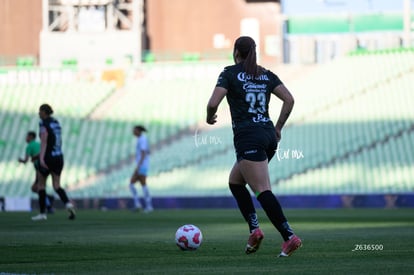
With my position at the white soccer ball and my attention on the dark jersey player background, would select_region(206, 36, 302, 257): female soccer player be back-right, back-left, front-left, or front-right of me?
back-right

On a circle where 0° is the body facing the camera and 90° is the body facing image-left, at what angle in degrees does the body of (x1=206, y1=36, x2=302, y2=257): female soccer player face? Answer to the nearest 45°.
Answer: approximately 135°

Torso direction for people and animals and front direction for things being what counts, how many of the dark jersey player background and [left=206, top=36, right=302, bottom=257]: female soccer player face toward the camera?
0

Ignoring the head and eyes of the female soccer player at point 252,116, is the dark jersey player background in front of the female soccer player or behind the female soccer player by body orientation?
in front
